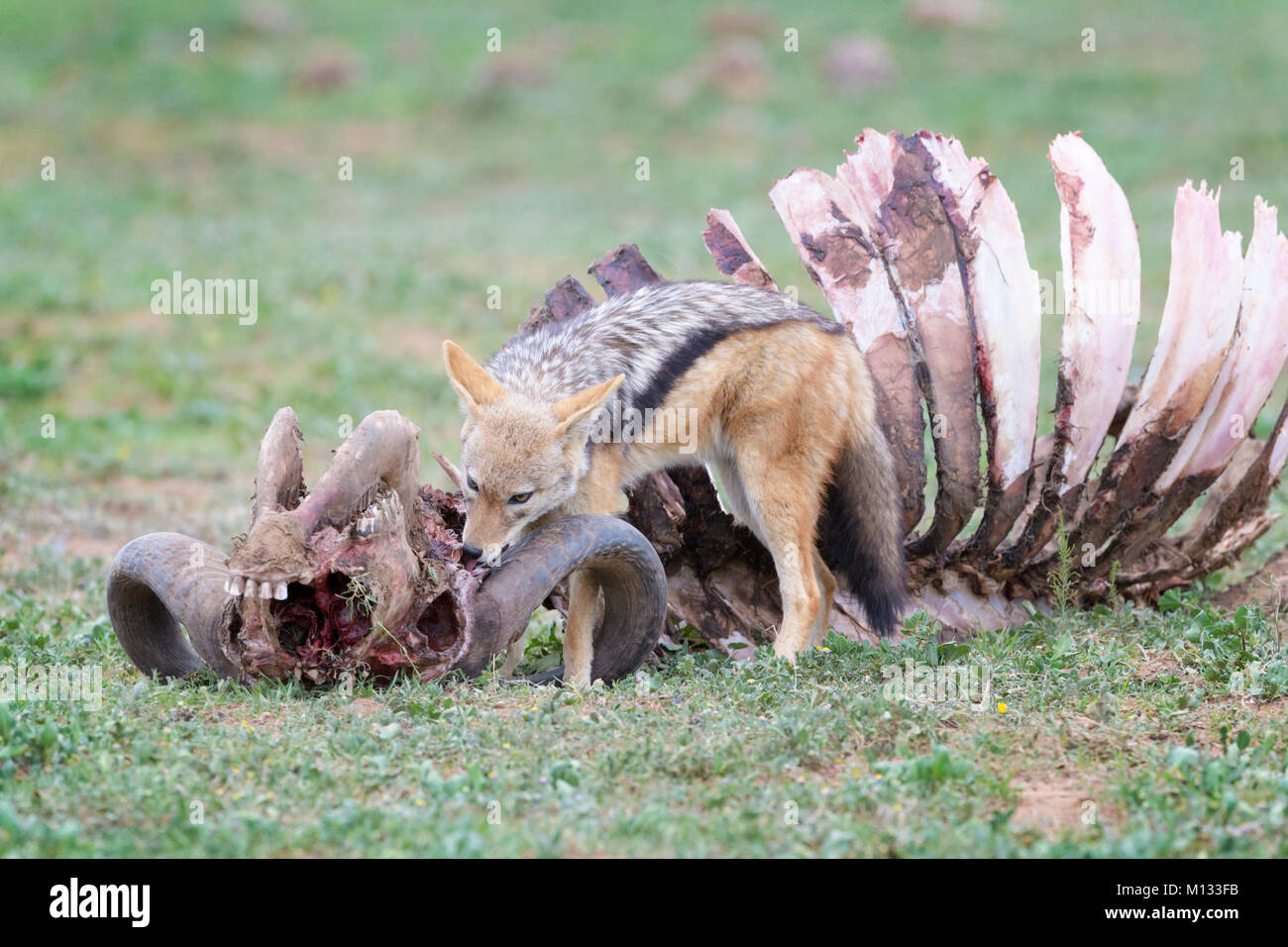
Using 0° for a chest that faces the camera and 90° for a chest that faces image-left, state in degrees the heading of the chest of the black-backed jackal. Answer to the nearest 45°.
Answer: approximately 45°
